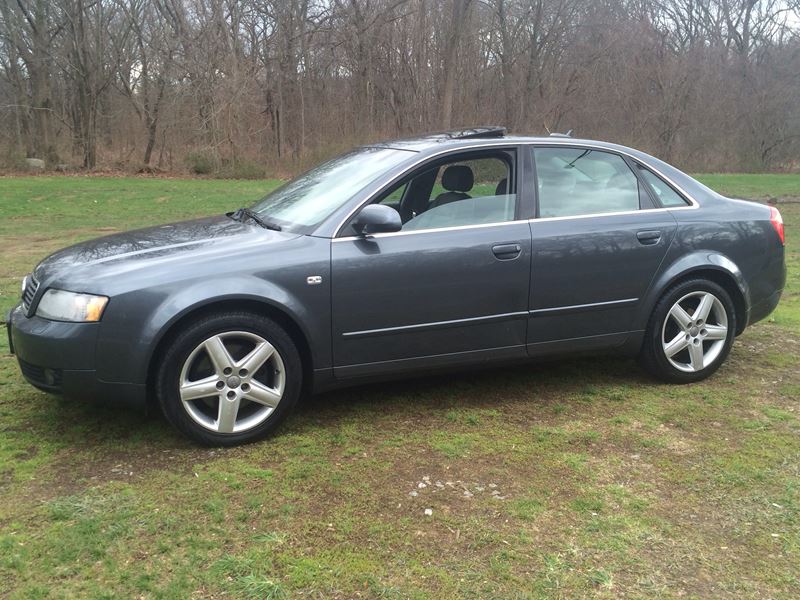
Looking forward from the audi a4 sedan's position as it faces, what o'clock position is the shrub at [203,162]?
The shrub is roughly at 4 o'clock from the audi a4 sedan.

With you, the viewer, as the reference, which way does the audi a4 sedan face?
facing the viewer and to the left of the viewer
